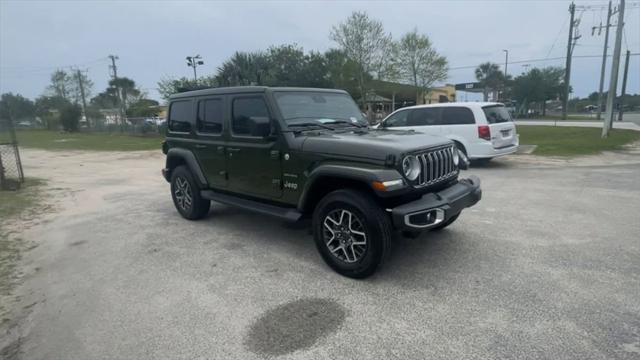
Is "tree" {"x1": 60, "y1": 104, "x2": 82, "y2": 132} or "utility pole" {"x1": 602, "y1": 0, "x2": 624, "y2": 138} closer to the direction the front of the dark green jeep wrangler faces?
the utility pole

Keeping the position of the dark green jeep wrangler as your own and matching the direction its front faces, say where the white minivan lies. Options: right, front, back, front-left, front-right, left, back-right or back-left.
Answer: left

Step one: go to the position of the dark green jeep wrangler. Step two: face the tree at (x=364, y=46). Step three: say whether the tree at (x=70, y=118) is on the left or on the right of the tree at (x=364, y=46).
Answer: left

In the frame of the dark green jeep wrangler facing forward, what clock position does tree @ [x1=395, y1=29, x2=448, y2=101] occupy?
The tree is roughly at 8 o'clock from the dark green jeep wrangler.

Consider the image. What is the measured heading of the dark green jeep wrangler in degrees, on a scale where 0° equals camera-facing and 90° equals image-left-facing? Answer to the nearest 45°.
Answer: approximately 315°

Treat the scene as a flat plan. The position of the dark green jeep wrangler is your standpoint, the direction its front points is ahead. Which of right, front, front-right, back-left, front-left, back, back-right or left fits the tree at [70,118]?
back

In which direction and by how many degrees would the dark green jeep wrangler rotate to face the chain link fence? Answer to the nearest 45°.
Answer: approximately 180°

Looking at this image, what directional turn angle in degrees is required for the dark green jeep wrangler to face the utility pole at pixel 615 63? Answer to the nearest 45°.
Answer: approximately 90° to its left

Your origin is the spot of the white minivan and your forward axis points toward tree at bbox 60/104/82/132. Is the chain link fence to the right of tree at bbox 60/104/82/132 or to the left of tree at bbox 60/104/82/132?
left
